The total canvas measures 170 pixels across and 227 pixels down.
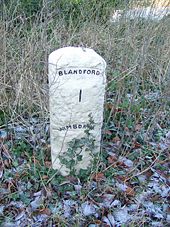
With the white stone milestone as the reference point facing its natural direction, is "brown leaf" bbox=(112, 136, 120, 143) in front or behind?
behind

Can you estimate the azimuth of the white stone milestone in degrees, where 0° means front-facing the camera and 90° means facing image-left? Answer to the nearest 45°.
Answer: approximately 0°
